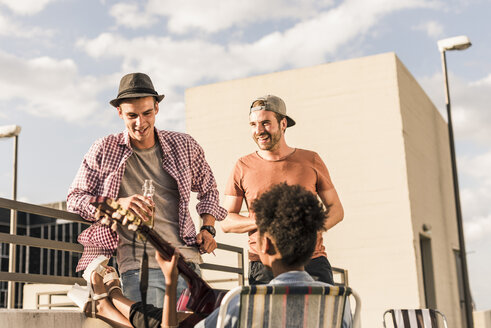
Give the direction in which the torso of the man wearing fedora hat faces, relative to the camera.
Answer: toward the camera

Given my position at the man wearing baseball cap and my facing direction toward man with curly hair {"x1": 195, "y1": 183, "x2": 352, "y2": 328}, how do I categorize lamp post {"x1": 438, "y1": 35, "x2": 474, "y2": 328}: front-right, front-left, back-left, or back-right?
back-left

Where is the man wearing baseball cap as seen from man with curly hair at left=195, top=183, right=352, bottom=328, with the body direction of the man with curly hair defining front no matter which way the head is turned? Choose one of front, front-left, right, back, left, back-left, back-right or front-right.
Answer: front-right

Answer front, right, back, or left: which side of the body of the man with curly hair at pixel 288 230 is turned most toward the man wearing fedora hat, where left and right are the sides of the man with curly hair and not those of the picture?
front

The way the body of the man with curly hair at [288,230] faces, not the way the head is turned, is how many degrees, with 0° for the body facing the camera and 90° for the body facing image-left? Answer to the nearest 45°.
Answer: approximately 135°

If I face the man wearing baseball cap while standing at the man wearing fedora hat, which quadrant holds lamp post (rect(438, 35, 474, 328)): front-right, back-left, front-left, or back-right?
front-left

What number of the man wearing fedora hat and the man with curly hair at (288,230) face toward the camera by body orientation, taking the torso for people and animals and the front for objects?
1

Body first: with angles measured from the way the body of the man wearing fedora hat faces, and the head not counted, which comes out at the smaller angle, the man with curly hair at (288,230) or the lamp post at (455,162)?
the man with curly hair

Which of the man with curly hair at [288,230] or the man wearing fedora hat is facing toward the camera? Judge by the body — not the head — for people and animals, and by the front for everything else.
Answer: the man wearing fedora hat

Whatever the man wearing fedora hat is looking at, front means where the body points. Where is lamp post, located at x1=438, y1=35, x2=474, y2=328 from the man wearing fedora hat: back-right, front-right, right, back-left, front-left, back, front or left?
back-left

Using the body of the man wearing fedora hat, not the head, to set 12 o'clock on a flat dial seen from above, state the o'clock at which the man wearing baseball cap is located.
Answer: The man wearing baseball cap is roughly at 8 o'clock from the man wearing fedora hat.

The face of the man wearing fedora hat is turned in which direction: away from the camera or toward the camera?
toward the camera

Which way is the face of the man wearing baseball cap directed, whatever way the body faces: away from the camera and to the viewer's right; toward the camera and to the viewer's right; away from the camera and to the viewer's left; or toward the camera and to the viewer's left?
toward the camera and to the viewer's left

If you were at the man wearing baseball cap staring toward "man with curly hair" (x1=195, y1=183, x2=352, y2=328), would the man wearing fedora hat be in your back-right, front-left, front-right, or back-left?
front-right

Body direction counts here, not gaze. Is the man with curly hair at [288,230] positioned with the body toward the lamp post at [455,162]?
no

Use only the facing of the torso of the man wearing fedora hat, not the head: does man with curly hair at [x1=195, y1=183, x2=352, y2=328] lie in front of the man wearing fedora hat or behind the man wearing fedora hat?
in front

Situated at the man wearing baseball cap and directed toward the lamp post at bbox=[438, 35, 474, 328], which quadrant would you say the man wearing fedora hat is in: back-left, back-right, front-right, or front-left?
back-left
